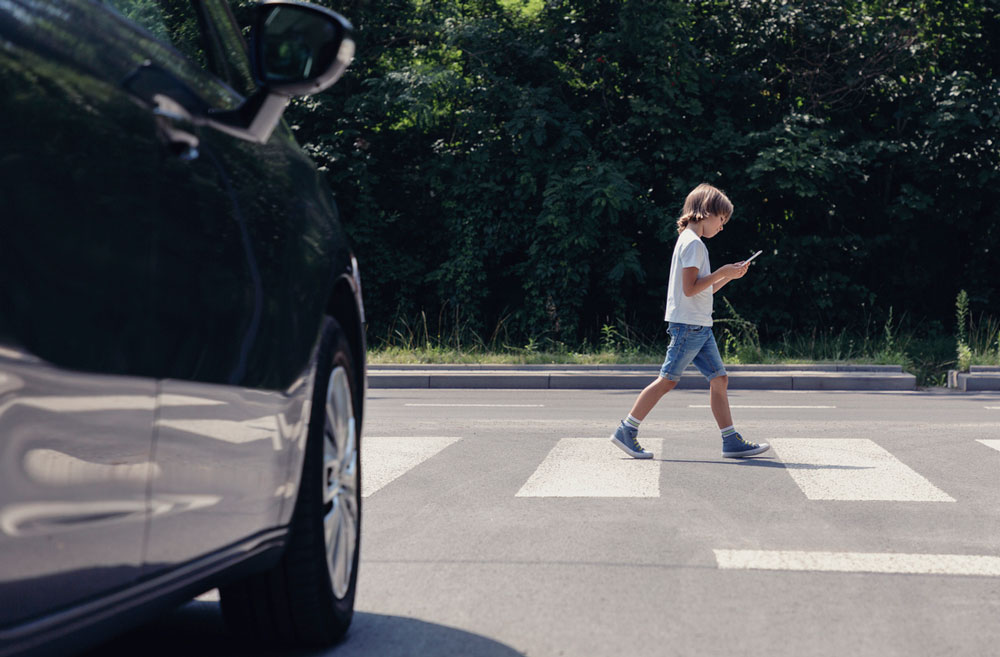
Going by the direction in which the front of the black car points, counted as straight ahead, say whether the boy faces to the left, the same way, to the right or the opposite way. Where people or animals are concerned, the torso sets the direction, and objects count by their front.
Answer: to the right

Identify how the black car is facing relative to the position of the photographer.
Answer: facing away from the viewer and to the right of the viewer

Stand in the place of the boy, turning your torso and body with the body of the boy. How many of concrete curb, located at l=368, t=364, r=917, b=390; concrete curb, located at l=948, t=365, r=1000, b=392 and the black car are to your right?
1

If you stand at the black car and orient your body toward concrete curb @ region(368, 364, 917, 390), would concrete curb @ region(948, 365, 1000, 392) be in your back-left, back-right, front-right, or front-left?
front-right

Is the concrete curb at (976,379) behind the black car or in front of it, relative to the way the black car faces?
in front

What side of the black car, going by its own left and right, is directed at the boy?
front

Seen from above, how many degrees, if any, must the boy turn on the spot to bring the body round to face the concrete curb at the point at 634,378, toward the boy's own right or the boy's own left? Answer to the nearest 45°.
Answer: approximately 90° to the boy's own left

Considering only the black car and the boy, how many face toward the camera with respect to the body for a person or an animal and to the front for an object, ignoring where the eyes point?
0

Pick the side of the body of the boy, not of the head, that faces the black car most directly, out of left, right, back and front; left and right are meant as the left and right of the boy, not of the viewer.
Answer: right

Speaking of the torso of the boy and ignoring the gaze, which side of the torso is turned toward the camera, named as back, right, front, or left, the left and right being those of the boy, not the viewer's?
right

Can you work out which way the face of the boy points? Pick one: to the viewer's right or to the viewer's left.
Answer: to the viewer's right
